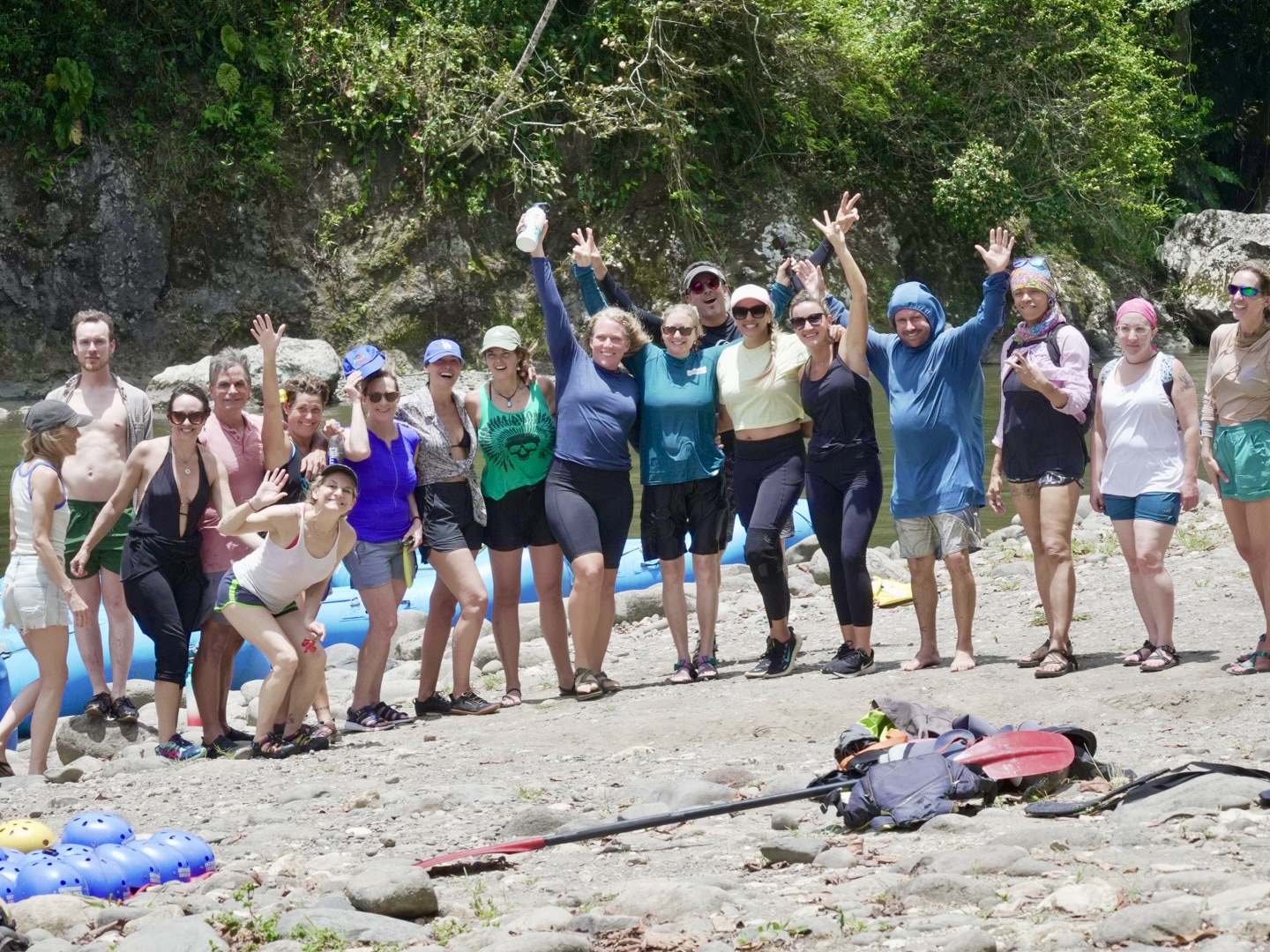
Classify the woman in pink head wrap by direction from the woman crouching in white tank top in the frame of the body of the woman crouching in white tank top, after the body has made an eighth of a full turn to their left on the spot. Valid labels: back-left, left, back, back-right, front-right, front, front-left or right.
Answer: front

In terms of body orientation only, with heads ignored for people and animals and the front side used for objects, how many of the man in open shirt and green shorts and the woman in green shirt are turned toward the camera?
2

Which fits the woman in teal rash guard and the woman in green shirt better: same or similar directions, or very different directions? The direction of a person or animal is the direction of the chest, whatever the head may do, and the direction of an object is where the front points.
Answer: same or similar directions

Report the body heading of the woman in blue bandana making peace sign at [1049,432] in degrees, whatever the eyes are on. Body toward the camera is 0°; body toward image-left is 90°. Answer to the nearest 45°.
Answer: approximately 45°

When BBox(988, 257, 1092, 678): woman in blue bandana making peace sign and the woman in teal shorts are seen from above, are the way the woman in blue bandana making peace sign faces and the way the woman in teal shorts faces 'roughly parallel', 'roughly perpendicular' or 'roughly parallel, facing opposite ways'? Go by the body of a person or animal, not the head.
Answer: roughly parallel

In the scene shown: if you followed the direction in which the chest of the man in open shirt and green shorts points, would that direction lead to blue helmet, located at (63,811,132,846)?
yes

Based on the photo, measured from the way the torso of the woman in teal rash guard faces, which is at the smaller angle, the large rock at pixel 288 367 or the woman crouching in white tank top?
the woman crouching in white tank top

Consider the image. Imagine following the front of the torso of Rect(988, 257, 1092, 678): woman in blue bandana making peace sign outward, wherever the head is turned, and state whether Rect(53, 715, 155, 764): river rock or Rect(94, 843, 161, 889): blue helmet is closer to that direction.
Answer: the blue helmet

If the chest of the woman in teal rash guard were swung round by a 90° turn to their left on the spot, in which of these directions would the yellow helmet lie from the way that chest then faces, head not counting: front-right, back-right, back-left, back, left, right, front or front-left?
back-right

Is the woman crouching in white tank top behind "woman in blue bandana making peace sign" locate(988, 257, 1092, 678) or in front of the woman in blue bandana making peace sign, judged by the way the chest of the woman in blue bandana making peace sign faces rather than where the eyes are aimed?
in front

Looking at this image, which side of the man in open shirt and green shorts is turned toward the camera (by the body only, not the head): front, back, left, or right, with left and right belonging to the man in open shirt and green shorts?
front

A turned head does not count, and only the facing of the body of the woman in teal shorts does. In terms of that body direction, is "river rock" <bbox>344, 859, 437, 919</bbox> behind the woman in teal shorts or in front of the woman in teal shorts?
in front

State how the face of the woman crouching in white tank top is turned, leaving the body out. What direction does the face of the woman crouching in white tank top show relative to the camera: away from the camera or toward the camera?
toward the camera

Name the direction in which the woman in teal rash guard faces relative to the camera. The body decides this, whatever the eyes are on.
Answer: toward the camera

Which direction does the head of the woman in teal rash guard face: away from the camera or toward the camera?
toward the camera

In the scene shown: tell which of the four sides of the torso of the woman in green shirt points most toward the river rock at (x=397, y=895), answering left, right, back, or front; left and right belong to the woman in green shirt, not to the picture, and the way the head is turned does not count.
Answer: front

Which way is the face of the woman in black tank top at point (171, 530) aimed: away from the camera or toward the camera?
toward the camera
